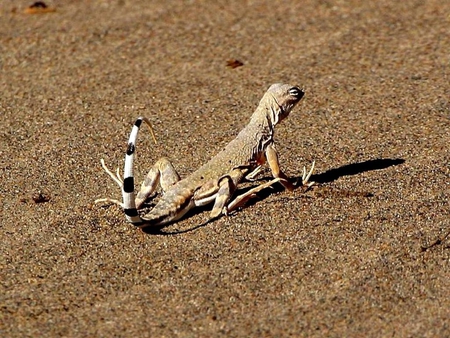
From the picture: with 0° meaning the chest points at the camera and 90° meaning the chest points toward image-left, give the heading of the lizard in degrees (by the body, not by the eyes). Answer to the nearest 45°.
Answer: approximately 225°
